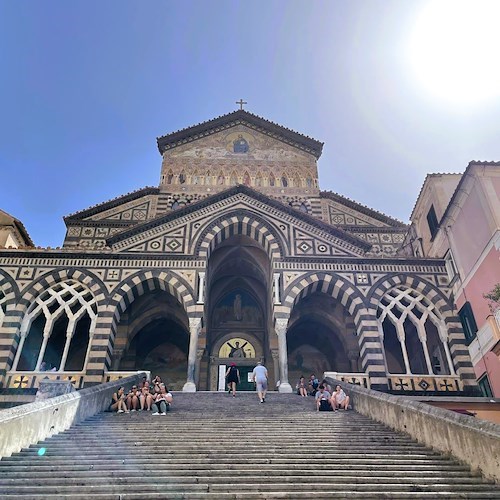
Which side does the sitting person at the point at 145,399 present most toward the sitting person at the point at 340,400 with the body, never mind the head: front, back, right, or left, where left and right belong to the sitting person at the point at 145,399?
left

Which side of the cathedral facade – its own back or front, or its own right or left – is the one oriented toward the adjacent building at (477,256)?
left

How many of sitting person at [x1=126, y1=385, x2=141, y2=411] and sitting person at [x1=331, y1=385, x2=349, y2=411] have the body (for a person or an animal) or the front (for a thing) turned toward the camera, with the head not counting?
2

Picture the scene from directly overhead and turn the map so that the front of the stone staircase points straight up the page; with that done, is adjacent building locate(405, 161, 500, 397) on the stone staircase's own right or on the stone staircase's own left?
on the stone staircase's own left
